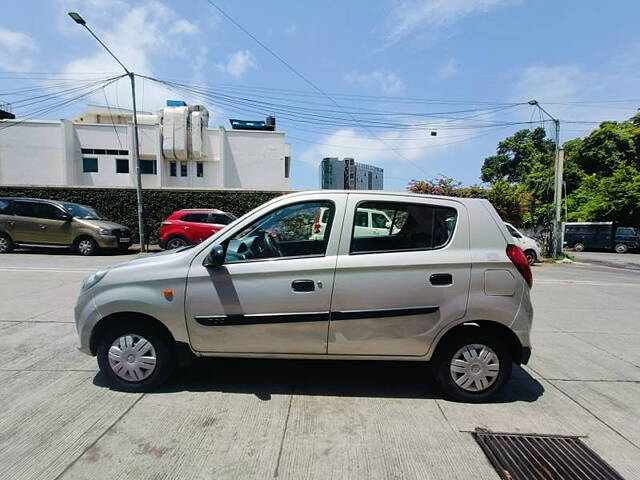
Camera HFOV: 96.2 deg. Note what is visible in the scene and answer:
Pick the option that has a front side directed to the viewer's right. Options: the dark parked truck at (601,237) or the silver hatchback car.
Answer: the dark parked truck

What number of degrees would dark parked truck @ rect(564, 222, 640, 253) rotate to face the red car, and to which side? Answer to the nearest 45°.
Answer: approximately 135° to its right

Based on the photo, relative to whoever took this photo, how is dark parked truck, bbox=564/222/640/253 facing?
facing to the right of the viewer

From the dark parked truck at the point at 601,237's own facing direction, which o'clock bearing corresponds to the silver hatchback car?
The silver hatchback car is roughly at 3 o'clock from the dark parked truck.

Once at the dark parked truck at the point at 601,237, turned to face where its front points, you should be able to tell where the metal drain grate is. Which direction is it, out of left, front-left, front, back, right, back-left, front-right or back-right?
right

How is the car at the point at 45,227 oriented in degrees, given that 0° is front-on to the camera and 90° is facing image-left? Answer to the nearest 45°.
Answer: approximately 315°

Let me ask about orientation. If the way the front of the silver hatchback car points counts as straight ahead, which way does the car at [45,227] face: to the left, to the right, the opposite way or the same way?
the opposite way

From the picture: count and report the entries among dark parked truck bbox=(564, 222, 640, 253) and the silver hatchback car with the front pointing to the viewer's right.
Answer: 1

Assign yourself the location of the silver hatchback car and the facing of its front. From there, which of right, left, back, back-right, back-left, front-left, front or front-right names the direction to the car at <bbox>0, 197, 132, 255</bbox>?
front-right

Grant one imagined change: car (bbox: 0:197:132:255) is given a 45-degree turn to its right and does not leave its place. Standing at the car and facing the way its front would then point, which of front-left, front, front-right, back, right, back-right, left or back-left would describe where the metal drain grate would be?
front

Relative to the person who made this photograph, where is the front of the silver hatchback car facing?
facing to the left of the viewer

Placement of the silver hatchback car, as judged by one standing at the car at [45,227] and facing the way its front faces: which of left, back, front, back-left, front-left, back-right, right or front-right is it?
front-right
